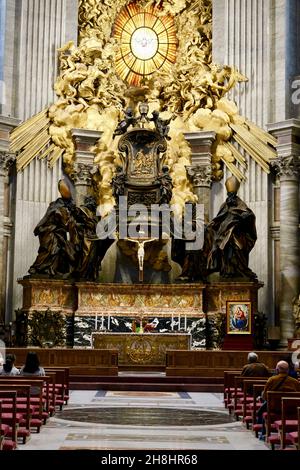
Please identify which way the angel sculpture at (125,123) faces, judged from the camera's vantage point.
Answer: facing the viewer and to the right of the viewer

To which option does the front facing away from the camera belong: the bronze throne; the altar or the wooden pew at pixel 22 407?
the wooden pew

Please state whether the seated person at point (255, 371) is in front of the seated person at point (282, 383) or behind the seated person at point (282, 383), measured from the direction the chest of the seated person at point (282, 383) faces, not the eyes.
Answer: in front

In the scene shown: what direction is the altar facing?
toward the camera

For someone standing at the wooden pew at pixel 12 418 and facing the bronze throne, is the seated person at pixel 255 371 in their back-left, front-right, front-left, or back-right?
front-right

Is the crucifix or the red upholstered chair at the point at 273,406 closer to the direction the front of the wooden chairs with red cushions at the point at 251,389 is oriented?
the crucifix

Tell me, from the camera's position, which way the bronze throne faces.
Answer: facing the viewer

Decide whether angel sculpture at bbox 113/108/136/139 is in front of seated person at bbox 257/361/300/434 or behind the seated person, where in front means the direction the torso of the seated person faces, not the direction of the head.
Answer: in front

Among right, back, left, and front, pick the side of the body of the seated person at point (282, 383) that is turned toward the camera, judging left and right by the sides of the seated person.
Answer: back

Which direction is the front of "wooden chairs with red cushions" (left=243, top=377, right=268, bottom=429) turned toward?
away from the camera

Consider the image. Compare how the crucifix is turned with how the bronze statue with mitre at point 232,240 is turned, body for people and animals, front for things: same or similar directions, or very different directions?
same or similar directions

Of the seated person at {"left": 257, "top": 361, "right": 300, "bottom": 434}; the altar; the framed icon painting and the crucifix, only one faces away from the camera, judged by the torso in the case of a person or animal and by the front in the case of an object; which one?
the seated person

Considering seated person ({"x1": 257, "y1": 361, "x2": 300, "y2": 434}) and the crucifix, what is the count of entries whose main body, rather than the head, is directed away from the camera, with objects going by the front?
1
